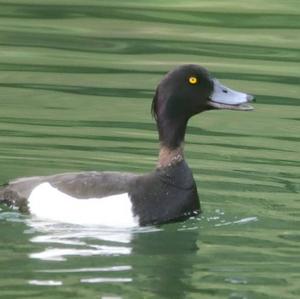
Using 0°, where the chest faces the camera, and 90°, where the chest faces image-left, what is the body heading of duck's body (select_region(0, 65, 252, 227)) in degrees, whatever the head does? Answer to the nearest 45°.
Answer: approximately 270°
